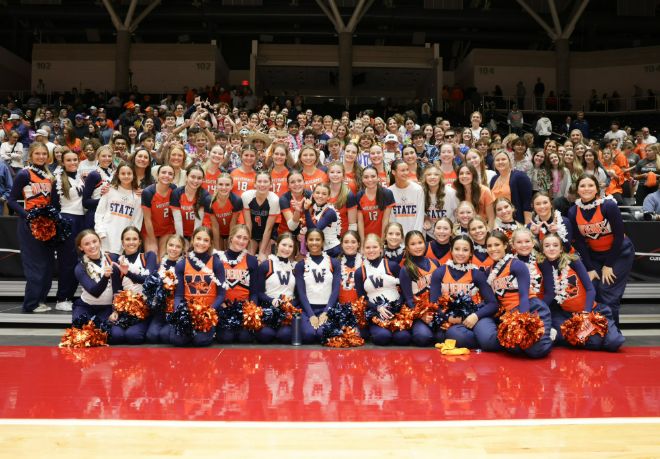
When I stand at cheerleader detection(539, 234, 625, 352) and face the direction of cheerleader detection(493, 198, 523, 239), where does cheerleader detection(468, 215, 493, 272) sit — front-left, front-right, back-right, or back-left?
front-left

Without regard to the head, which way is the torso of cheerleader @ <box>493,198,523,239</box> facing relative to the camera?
toward the camera

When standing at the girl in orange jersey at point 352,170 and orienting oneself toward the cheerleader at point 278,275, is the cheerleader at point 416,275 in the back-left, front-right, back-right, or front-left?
front-left

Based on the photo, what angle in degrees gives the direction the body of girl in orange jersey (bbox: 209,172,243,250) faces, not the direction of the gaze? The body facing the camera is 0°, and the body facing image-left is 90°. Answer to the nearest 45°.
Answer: approximately 0°

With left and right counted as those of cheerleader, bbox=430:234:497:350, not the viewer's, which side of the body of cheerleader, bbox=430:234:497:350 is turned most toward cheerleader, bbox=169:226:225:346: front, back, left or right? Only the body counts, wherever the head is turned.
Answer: right

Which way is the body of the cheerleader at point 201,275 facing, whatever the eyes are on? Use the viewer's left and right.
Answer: facing the viewer

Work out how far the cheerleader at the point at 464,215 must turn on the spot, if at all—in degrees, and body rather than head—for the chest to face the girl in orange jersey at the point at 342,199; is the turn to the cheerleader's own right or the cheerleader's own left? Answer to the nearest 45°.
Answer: approximately 90° to the cheerleader's own right

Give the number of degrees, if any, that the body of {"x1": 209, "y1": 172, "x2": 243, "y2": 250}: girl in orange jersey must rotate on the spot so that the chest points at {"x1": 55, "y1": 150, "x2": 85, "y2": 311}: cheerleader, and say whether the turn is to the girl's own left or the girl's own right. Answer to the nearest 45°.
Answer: approximately 135° to the girl's own right

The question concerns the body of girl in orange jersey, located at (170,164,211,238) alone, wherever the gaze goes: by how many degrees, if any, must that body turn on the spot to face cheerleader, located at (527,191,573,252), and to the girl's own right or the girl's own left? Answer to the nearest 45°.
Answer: approximately 90° to the girl's own left

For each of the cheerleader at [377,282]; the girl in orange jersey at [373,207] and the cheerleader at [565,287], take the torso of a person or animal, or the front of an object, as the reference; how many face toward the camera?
3

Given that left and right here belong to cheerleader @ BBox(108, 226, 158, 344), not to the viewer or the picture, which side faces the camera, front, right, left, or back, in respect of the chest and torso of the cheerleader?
front
